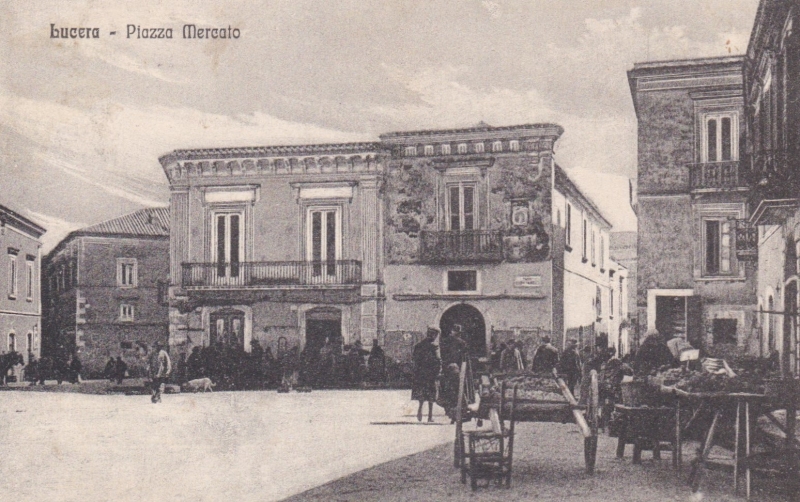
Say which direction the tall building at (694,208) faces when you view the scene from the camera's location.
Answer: facing the viewer

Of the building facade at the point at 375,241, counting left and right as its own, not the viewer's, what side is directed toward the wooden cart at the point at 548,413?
front

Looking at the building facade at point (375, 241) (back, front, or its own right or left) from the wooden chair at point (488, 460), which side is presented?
front

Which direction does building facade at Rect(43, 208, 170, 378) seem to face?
toward the camera

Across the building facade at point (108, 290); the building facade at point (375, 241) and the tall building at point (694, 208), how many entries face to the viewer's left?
0

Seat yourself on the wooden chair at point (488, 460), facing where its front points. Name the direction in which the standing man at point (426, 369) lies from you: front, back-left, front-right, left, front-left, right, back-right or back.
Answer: right

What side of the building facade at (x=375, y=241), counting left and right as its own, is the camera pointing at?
front

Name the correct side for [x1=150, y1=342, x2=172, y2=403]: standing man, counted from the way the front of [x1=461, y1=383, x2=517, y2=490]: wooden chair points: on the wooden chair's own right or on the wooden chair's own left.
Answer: on the wooden chair's own right
